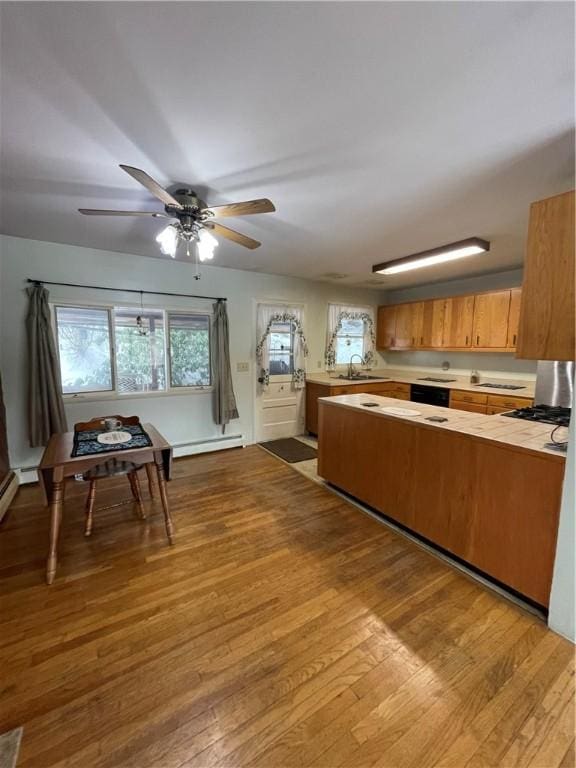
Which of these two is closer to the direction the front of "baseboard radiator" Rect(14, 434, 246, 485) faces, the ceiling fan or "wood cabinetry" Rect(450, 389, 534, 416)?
the ceiling fan

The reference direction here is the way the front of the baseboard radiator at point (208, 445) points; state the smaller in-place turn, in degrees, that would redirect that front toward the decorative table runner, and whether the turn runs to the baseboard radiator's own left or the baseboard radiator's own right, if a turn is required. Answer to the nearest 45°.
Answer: approximately 45° to the baseboard radiator's own right

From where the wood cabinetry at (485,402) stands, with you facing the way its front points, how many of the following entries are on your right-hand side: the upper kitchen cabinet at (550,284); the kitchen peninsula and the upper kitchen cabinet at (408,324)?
1

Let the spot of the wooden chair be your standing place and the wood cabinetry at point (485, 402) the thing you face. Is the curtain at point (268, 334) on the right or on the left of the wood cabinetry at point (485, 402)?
left

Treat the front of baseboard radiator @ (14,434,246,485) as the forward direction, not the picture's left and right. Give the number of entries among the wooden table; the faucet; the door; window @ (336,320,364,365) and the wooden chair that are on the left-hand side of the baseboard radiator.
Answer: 3

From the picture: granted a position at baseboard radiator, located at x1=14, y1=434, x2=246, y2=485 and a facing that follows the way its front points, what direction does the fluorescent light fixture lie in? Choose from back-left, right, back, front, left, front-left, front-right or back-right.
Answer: front-left

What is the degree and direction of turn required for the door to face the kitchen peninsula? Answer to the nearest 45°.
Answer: approximately 45° to its left

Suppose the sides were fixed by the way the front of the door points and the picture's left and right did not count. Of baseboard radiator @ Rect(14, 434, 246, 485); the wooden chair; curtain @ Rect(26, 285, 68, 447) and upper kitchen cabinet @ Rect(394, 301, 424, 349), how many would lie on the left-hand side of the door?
1

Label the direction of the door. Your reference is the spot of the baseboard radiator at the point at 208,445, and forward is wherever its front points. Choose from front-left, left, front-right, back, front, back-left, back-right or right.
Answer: left

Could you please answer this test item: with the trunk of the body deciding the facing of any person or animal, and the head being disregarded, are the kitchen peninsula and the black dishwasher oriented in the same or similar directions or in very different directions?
very different directions

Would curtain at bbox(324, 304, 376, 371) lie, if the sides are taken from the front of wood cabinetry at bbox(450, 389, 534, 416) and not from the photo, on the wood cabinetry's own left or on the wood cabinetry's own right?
on the wood cabinetry's own right

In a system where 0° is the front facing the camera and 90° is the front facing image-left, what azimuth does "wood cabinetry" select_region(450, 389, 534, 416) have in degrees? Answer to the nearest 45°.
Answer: approximately 45°

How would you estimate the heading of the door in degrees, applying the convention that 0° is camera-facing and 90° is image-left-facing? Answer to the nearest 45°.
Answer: approximately 0°

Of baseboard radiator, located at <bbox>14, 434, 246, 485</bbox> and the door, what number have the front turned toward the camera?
2

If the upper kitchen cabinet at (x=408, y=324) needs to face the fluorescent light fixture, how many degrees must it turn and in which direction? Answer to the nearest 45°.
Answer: approximately 45° to its left

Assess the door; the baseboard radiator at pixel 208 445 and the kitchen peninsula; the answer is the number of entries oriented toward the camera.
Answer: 2
